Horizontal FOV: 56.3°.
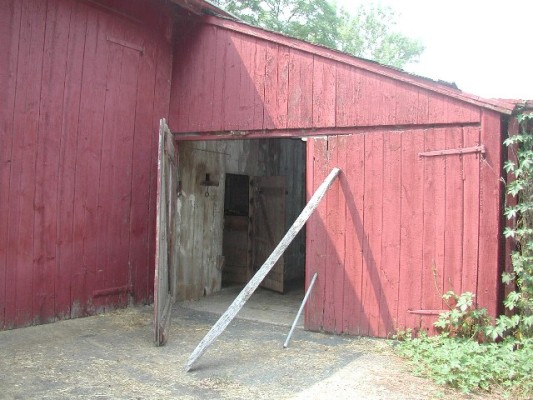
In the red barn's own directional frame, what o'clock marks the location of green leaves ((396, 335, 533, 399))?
The green leaves is roughly at 10 o'clock from the red barn.

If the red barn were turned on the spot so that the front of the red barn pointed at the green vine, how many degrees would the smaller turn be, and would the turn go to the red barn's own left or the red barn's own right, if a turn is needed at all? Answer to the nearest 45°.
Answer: approximately 90° to the red barn's own left

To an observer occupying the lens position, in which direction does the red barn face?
facing the viewer
